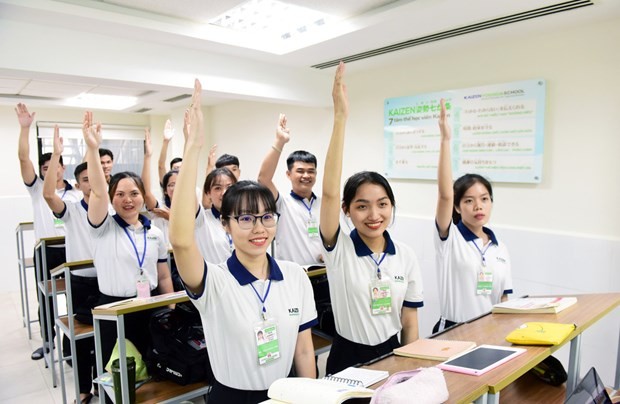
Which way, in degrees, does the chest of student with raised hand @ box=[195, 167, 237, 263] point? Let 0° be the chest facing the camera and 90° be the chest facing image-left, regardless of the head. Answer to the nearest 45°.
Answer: approximately 315°

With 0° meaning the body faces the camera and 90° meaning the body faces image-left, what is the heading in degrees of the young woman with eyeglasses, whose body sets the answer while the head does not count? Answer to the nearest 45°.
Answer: approximately 315°

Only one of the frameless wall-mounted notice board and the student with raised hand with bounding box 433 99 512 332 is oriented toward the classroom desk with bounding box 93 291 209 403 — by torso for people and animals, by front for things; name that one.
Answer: the frameless wall-mounted notice board

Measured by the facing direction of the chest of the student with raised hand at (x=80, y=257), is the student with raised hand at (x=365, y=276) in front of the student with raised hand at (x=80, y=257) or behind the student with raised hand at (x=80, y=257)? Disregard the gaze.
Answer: in front

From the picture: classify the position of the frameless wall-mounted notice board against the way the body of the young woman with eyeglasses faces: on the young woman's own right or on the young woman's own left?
on the young woman's own left

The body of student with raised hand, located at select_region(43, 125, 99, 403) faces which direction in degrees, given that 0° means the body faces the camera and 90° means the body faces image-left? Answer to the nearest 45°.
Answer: approximately 315°

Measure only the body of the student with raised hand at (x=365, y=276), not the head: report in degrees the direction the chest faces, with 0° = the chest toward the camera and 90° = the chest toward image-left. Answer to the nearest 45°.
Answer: approximately 315°
